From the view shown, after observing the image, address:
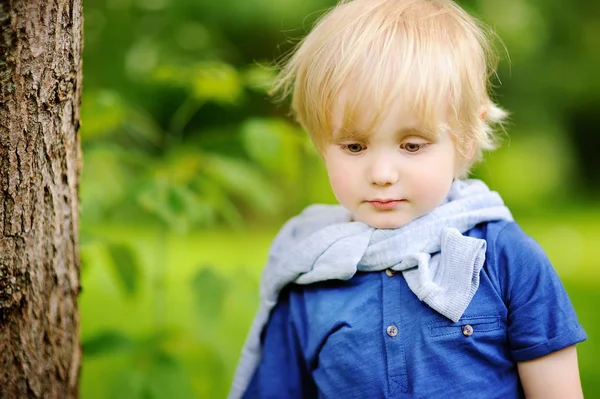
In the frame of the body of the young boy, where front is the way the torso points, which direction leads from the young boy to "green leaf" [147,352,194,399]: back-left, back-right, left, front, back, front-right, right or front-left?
back-right

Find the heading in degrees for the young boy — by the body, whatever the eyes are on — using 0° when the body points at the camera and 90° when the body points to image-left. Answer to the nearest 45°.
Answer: approximately 0°

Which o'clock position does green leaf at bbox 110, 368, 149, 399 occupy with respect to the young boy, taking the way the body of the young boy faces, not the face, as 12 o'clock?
The green leaf is roughly at 4 o'clock from the young boy.

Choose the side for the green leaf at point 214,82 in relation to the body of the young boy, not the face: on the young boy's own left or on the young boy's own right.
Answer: on the young boy's own right

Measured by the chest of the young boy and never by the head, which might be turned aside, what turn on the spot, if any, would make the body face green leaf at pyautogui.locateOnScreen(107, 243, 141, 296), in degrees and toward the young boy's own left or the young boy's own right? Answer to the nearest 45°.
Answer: approximately 135° to the young boy's own right

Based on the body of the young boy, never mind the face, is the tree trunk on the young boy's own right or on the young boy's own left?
on the young boy's own right

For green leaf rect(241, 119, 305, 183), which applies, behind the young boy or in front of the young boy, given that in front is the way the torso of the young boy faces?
behind

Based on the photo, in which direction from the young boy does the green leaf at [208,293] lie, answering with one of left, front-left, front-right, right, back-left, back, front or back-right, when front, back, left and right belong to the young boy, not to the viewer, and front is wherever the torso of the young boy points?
back-right
